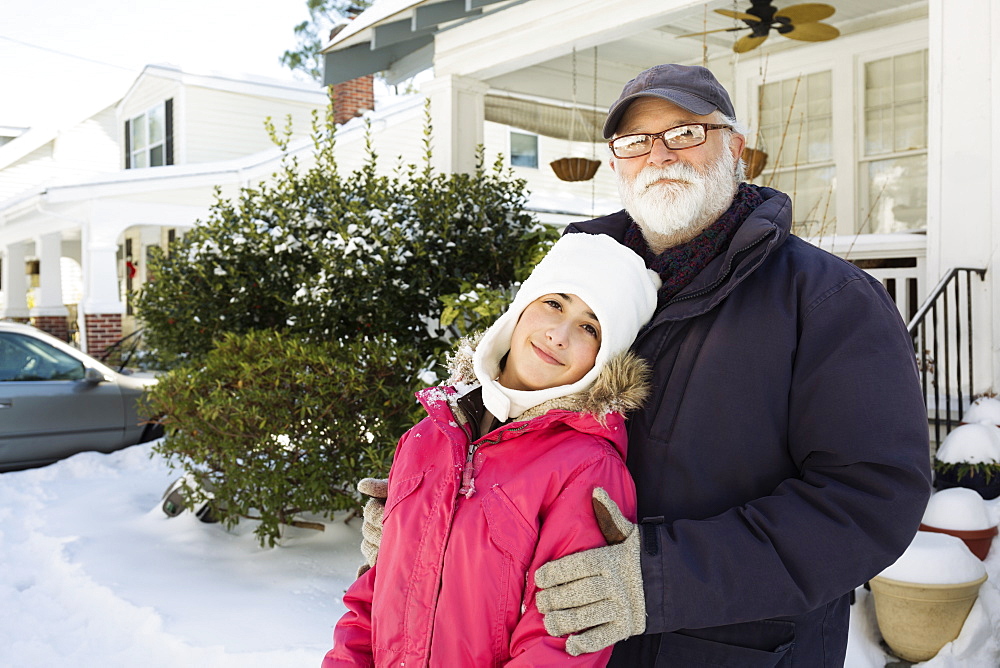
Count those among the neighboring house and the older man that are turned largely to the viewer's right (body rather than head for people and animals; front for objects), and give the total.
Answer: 0

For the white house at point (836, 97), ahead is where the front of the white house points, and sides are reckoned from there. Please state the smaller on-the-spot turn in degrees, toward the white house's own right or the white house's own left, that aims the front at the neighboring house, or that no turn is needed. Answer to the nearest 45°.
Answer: approximately 90° to the white house's own right

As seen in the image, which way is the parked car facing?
to the viewer's right

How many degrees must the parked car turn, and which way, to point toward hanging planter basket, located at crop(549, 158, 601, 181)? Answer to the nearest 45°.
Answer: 0° — it already faces it

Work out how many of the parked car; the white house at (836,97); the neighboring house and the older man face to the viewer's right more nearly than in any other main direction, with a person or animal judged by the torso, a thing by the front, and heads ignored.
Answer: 1

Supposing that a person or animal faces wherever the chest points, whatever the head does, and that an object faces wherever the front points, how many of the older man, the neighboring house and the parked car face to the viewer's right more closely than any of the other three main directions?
1

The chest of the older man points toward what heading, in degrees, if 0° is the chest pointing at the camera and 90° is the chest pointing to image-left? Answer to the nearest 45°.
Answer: approximately 45°

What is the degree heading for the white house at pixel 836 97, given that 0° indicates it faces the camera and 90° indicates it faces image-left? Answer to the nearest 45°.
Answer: approximately 45°

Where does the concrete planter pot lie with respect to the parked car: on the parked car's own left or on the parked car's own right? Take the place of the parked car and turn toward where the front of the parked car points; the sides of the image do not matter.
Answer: on the parked car's own right

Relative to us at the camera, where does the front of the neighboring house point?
facing the viewer and to the left of the viewer
